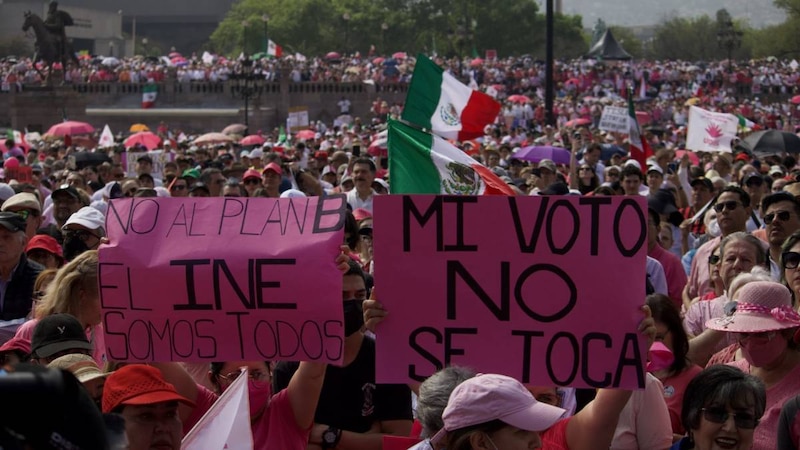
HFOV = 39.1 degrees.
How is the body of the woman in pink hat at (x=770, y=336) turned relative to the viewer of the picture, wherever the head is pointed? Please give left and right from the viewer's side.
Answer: facing the viewer and to the left of the viewer

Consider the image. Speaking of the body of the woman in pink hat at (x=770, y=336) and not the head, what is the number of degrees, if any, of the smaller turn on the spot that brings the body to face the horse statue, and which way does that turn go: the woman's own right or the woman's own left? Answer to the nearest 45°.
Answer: approximately 90° to the woman's own right
